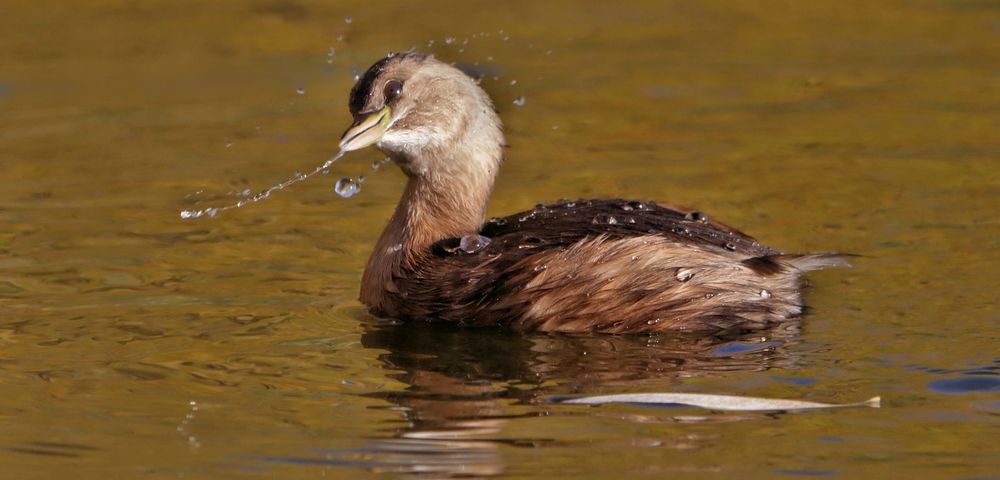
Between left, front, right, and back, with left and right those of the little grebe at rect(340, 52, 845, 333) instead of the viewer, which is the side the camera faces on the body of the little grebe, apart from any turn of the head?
left
